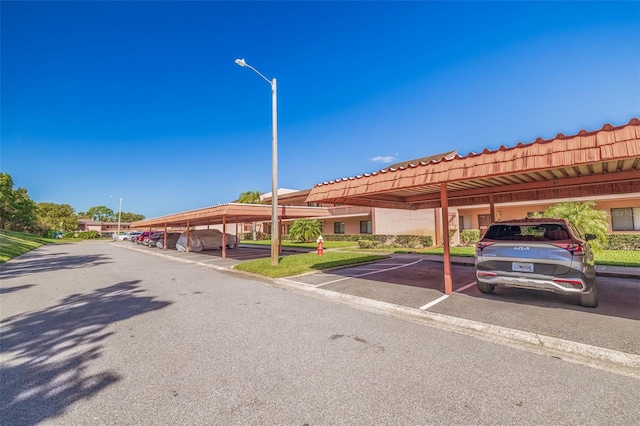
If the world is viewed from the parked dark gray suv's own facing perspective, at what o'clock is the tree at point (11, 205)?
The tree is roughly at 9 o'clock from the parked dark gray suv.

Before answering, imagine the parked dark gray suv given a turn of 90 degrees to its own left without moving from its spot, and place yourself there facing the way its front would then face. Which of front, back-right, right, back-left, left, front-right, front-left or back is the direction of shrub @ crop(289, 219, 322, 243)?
front-right

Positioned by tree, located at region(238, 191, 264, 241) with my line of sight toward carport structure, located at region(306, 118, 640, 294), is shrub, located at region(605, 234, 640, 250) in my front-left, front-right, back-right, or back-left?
front-left

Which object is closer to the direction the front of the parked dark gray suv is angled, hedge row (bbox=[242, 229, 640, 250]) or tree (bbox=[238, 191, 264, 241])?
the hedge row

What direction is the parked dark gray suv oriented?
away from the camera

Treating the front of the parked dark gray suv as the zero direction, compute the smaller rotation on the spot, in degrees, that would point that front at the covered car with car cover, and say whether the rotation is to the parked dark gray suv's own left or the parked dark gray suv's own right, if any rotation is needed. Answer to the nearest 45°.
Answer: approximately 90° to the parked dark gray suv's own left

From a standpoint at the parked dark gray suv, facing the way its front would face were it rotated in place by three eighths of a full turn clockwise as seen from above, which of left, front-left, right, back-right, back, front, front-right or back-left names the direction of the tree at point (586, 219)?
back-left

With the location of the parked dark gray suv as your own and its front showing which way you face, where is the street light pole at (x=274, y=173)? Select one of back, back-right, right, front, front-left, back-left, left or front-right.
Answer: left

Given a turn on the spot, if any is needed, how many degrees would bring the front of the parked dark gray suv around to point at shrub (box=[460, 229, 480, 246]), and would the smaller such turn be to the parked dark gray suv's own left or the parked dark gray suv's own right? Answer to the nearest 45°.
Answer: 0° — it already faces it

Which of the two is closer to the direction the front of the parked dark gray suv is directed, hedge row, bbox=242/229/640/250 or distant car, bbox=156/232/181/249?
the hedge row

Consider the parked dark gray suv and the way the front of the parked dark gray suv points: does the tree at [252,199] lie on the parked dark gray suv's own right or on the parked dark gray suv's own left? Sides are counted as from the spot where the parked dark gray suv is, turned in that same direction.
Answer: on the parked dark gray suv's own left
